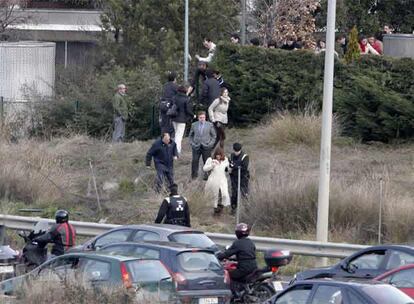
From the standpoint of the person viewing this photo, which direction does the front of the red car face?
facing to the left of the viewer

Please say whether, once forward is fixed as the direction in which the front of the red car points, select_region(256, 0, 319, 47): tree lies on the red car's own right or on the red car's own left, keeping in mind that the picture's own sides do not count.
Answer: on the red car's own right

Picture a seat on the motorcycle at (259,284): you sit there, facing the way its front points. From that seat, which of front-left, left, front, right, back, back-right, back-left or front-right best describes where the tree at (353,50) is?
front-right

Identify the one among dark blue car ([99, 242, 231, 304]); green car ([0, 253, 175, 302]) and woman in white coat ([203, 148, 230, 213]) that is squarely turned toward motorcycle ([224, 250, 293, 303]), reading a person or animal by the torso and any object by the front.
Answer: the woman in white coat

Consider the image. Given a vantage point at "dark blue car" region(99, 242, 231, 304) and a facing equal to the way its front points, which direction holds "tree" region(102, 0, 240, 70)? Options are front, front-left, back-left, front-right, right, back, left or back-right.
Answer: front-right

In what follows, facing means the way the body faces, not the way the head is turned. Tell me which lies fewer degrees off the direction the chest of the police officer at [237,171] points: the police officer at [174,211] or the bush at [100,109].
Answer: the police officer

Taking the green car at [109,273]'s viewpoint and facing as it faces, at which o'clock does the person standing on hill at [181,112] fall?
The person standing on hill is roughly at 2 o'clock from the green car.

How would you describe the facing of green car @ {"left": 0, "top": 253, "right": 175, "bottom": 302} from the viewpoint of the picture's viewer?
facing away from the viewer and to the left of the viewer

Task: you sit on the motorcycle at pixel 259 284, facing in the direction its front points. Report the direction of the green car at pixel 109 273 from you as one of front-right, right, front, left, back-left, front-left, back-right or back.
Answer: left

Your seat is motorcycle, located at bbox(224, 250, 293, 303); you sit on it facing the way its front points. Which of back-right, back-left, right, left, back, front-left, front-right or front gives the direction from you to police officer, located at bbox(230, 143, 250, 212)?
front-right

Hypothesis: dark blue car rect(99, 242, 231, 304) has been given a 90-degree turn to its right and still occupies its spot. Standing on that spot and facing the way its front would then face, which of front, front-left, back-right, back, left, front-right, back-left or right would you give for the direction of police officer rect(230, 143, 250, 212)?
front-left

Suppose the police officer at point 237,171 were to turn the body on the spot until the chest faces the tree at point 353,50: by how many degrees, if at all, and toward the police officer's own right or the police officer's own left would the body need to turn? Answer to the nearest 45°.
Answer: approximately 180°
